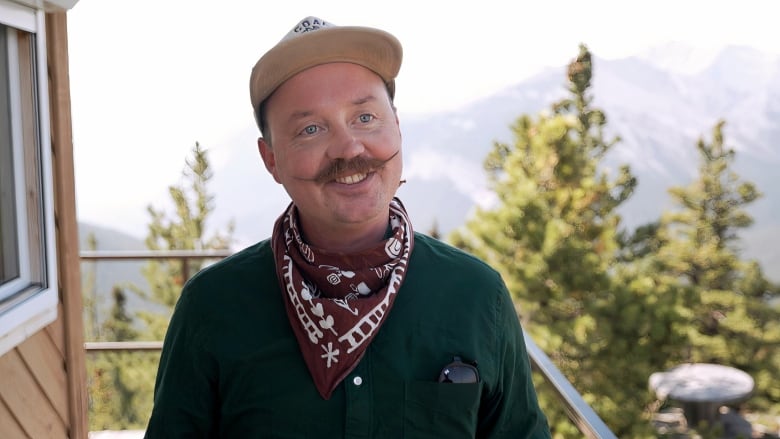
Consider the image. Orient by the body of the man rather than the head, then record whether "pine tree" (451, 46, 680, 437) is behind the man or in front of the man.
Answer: behind

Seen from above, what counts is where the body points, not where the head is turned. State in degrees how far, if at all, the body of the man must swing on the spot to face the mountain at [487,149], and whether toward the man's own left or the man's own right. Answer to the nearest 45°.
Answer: approximately 180°

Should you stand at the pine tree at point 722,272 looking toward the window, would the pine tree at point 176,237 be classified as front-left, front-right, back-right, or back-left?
front-right

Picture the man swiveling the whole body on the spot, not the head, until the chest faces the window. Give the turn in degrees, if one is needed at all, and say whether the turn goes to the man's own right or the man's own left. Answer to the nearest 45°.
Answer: approximately 135° to the man's own right

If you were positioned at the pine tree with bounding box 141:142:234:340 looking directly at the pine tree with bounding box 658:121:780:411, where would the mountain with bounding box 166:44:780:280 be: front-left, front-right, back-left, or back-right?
front-left

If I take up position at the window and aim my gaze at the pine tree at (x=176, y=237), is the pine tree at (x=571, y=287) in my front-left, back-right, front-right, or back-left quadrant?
front-right

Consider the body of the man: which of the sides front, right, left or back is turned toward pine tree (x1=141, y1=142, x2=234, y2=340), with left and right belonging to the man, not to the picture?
back

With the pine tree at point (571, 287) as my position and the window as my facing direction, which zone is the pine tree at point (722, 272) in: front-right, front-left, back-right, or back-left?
back-left

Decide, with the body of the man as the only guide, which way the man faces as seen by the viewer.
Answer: toward the camera

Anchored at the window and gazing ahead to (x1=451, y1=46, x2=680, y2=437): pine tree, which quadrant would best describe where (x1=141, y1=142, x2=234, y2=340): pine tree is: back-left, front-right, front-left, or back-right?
front-left
